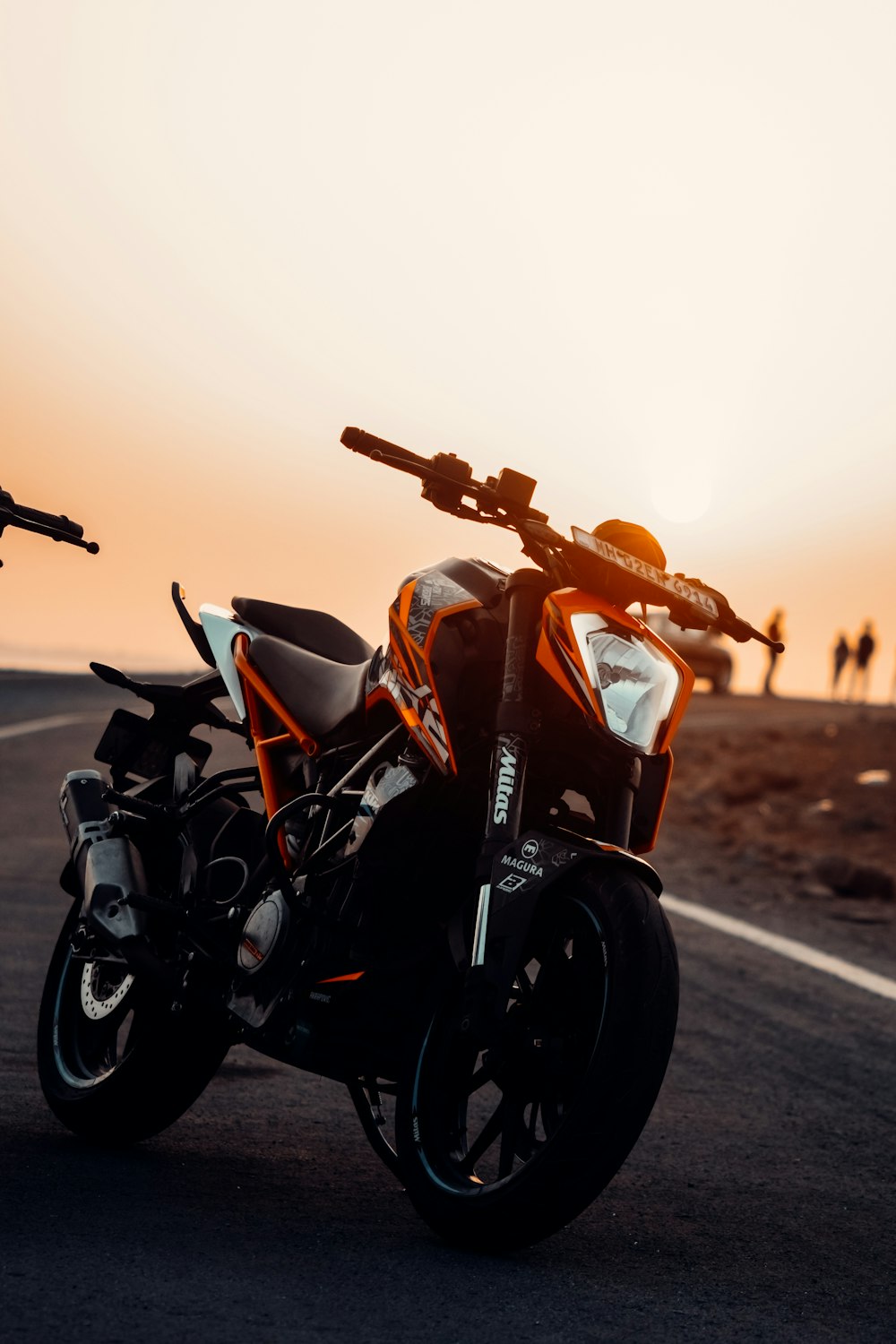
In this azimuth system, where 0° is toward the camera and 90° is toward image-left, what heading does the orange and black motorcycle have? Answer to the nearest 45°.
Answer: approximately 315°

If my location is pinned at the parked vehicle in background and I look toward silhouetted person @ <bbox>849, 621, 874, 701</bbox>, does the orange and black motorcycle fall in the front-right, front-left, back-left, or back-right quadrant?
back-right

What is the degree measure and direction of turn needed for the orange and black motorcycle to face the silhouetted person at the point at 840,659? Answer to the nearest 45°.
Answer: approximately 135° to its left

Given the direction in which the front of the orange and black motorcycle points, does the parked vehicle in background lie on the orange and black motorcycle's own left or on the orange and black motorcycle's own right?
on the orange and black motorcycle's own left

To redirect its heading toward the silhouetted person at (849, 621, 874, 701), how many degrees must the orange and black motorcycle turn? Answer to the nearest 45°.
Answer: approximately 135° to its left
